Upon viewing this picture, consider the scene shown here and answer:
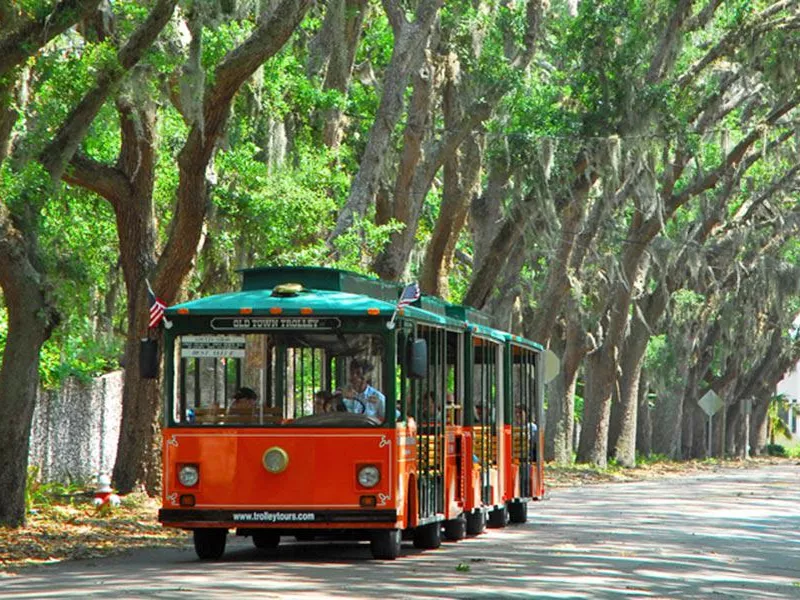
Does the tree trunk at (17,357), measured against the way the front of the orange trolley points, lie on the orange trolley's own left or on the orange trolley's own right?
on the orange trolley's own right

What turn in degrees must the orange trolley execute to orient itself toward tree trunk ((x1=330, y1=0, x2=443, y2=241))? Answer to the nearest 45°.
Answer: approximately 180°

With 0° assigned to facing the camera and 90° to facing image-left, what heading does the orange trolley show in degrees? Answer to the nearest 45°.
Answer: approximately 0°

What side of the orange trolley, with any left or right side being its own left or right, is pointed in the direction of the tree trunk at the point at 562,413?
back

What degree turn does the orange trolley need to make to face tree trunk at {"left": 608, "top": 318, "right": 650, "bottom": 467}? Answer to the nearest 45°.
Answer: approximately 180°

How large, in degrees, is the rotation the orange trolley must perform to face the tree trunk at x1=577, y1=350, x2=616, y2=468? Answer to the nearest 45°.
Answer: approximately 180°

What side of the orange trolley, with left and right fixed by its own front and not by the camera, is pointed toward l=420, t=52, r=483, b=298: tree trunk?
back

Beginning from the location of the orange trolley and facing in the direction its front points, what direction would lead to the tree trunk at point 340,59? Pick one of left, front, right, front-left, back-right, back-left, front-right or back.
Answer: back
